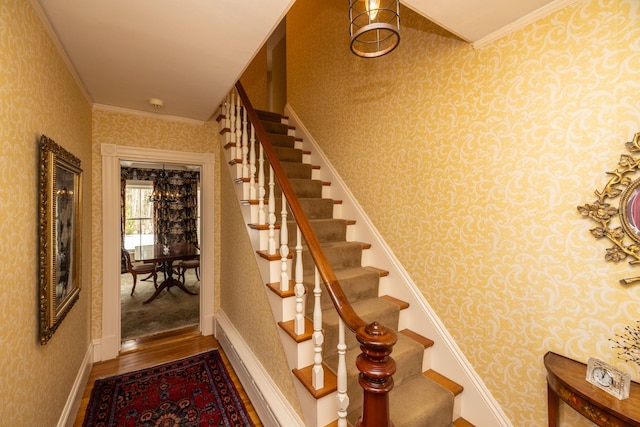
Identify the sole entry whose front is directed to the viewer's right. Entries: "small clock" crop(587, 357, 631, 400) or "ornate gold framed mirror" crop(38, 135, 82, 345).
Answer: the ornate gold framed mirror

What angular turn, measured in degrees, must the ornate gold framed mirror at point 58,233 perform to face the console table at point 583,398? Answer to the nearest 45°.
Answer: approximately 45° to its right

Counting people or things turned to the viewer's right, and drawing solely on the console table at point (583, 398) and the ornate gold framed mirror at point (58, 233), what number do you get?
1

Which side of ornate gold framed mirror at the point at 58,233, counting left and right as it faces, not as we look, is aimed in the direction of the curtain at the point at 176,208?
left

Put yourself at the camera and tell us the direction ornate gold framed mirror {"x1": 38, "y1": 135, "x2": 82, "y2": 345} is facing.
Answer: facing to the right of the viewer

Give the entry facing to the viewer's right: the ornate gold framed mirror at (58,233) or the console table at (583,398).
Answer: the ornate gold framed mirror

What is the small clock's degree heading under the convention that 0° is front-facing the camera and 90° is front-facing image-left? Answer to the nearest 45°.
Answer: approximately 45°
